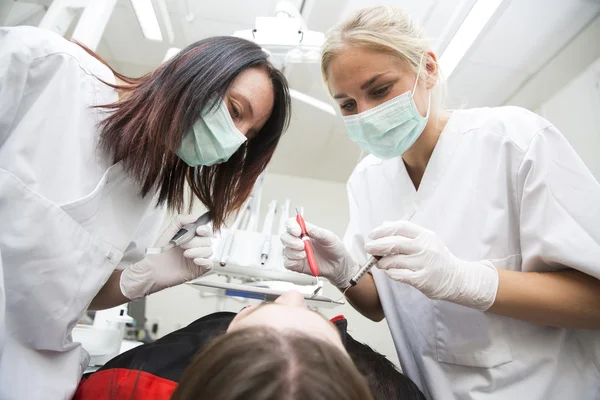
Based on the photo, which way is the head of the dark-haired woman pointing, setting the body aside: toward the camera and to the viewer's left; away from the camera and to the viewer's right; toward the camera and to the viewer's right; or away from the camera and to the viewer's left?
toward the camera and to the viewer's right

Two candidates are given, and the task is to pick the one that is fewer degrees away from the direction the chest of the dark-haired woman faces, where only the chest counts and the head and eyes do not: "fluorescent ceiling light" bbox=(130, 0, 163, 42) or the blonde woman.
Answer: the blonde woman

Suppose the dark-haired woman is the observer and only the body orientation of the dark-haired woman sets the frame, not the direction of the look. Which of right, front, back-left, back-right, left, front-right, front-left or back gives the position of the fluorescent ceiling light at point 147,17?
back-left

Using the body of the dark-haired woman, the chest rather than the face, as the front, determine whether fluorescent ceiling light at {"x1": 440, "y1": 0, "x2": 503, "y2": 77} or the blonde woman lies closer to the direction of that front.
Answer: the blonde woman

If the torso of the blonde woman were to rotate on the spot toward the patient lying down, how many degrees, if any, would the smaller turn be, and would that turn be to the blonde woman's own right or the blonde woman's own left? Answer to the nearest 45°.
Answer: approximately 45° to the blonde woman's own left

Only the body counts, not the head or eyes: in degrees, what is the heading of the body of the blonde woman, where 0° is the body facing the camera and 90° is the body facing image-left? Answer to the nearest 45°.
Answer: approximately 45°

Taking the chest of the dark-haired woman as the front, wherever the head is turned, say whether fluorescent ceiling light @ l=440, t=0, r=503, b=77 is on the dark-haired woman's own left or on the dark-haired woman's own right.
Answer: on the dark-haired woman's own left
